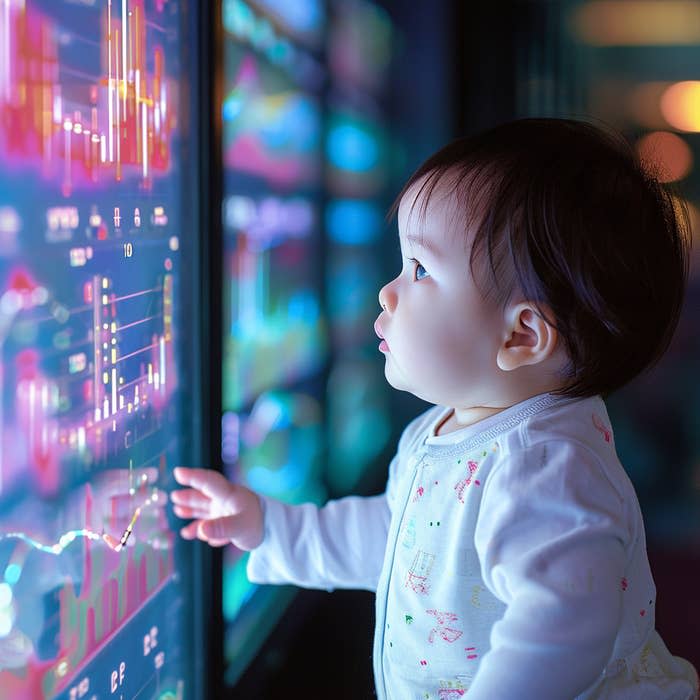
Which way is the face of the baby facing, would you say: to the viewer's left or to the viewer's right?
to the viewer's left

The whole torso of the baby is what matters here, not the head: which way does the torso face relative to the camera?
to the viewer's left

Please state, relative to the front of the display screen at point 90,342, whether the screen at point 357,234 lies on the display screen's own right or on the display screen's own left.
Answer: on the display screen's own left

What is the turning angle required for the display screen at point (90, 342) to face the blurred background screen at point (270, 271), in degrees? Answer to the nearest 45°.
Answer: approximately 135° to its left

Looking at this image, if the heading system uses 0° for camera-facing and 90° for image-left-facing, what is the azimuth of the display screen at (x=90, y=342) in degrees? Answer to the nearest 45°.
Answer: approximately 315°

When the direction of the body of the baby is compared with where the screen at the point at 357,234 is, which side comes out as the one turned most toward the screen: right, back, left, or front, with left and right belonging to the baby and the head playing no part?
right

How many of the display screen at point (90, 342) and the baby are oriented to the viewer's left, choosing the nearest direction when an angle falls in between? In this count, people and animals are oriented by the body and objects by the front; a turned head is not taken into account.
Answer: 1
